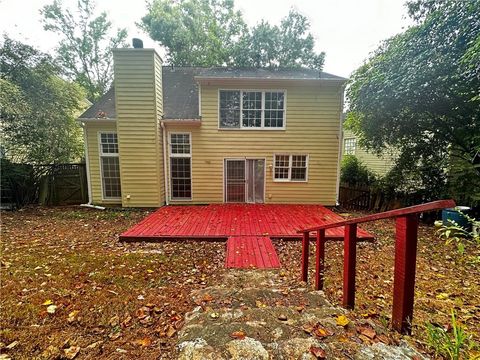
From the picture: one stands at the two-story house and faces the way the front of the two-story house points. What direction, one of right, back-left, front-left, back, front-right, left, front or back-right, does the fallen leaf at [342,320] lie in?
back

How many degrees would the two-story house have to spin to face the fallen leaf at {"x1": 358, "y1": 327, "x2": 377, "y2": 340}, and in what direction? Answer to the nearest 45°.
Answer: approximately 180°

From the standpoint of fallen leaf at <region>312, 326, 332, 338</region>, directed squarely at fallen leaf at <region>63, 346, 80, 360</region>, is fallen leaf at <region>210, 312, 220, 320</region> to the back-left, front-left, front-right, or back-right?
front-right

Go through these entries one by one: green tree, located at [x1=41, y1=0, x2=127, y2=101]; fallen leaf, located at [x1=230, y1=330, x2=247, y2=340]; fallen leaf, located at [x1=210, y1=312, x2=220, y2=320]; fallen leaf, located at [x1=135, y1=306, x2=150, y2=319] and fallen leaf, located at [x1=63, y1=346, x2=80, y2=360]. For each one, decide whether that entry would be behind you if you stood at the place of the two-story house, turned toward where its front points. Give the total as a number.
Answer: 4

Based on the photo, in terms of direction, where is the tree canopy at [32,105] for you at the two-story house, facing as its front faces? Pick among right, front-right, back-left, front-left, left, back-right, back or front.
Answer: left

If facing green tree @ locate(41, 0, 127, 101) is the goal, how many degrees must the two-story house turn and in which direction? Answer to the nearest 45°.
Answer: approximately 45° to its left

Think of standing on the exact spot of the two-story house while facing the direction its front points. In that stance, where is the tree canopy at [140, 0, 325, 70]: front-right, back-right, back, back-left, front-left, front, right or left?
front

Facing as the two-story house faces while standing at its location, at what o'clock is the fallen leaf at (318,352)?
The fallen leaf is roughly at 6 o'clock from the two-story house.

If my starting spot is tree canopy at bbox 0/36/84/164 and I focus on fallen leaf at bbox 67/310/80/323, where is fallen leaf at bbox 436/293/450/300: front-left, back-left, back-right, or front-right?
front-left

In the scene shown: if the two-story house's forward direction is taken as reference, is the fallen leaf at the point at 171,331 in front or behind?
behind

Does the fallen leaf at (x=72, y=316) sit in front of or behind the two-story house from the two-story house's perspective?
behind

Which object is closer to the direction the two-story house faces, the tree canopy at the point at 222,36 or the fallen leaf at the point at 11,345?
the tree canopy

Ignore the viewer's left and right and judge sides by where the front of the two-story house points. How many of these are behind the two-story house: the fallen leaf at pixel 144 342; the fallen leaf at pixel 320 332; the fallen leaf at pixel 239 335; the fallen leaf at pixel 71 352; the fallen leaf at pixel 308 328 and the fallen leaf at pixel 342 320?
6

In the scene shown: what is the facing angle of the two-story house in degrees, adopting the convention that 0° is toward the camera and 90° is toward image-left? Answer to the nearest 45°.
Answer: approximately 180°

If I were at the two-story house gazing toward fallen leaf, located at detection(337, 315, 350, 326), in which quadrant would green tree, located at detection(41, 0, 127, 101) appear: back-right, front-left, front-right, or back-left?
back-right

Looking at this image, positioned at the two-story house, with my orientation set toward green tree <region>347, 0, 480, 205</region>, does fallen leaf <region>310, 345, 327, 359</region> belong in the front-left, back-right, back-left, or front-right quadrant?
front-right

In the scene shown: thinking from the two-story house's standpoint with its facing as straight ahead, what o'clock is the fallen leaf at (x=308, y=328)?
The fallen leaf is roughly at 6 o'clock from the two-story house.
